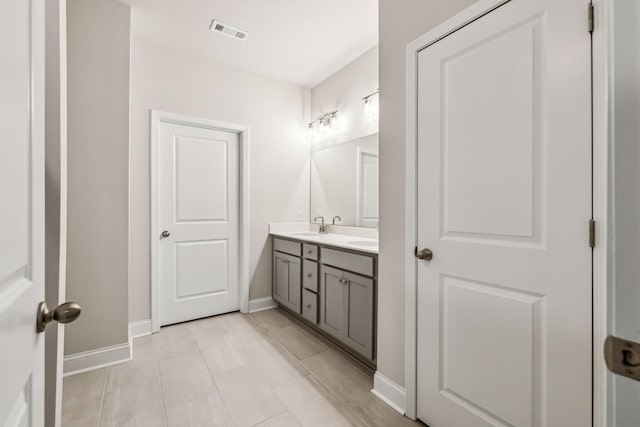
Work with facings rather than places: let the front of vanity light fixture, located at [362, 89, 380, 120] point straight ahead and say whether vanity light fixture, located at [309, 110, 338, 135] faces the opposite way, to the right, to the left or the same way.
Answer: the same way

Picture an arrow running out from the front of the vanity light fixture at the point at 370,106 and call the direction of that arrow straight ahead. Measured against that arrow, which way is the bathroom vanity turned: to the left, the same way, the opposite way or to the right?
the same way

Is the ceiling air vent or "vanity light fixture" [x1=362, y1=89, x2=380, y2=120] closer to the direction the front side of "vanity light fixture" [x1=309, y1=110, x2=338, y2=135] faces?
the ceiling air vent

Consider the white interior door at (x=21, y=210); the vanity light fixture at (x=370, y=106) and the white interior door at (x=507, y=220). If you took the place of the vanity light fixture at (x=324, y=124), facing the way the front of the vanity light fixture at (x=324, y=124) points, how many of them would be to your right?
0

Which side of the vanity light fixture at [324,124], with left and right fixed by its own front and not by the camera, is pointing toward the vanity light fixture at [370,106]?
left

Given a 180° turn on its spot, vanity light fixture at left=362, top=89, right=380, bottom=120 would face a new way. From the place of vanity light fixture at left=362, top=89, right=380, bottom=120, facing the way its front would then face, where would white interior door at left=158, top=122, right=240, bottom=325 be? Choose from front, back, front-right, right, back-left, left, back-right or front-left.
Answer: back-left

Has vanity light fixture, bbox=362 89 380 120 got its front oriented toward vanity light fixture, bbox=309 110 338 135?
no

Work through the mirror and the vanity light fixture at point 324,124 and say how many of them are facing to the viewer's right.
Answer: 0

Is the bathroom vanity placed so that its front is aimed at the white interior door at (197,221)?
no

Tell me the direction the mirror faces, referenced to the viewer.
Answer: facing the viewer and to the left of the viewer

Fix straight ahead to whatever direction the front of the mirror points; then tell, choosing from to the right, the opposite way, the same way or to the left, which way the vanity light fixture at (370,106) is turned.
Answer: the same way

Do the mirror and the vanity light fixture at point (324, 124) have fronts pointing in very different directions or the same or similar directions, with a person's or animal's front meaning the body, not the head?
same or similar directions

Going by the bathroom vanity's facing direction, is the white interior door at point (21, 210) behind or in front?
in front

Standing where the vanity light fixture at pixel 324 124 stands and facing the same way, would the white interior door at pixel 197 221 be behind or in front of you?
in front
